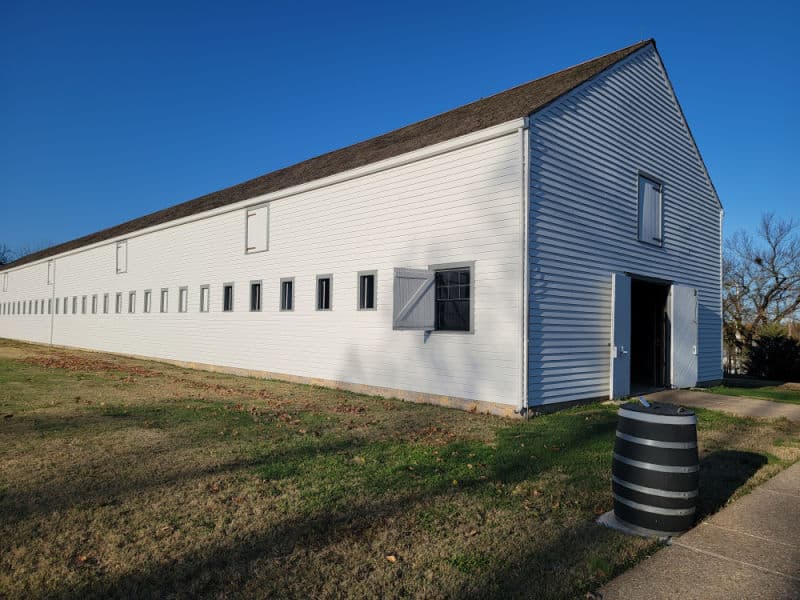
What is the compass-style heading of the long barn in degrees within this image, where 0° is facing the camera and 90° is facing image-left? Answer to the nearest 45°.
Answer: approximately 315°

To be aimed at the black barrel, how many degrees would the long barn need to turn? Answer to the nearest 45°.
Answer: approximately 45° to its right
